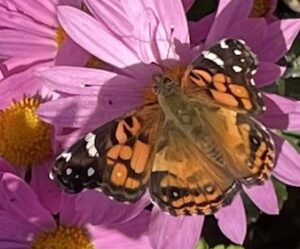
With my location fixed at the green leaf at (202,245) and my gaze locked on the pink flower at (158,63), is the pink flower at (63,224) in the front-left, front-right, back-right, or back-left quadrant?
front-left

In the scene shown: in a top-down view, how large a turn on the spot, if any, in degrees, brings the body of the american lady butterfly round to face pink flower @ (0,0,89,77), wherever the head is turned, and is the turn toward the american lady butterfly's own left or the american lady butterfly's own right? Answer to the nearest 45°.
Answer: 0° — it already faces it

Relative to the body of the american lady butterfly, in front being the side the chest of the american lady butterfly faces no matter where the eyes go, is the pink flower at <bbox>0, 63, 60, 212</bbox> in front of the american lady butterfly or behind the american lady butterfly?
in front

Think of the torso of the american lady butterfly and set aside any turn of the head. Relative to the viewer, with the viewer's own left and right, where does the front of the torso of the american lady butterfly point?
facing away from the viewer and to the left of the viewer
